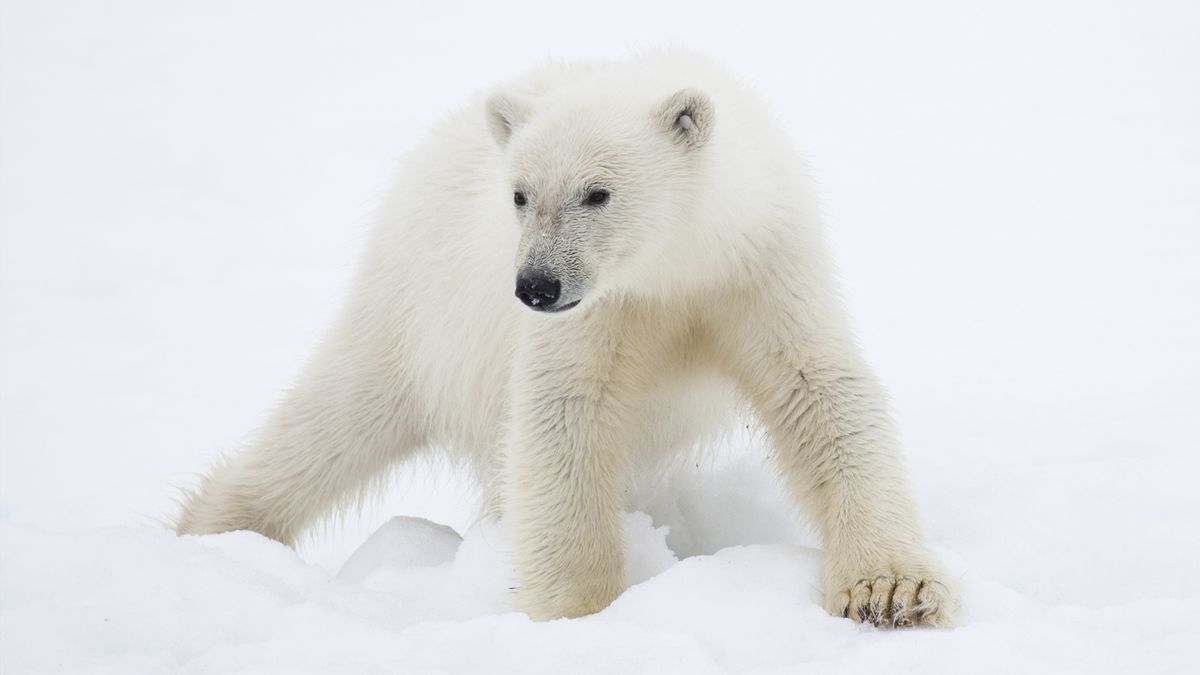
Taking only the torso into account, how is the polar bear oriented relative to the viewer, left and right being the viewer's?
facing the viewer and to the right of the viewer
